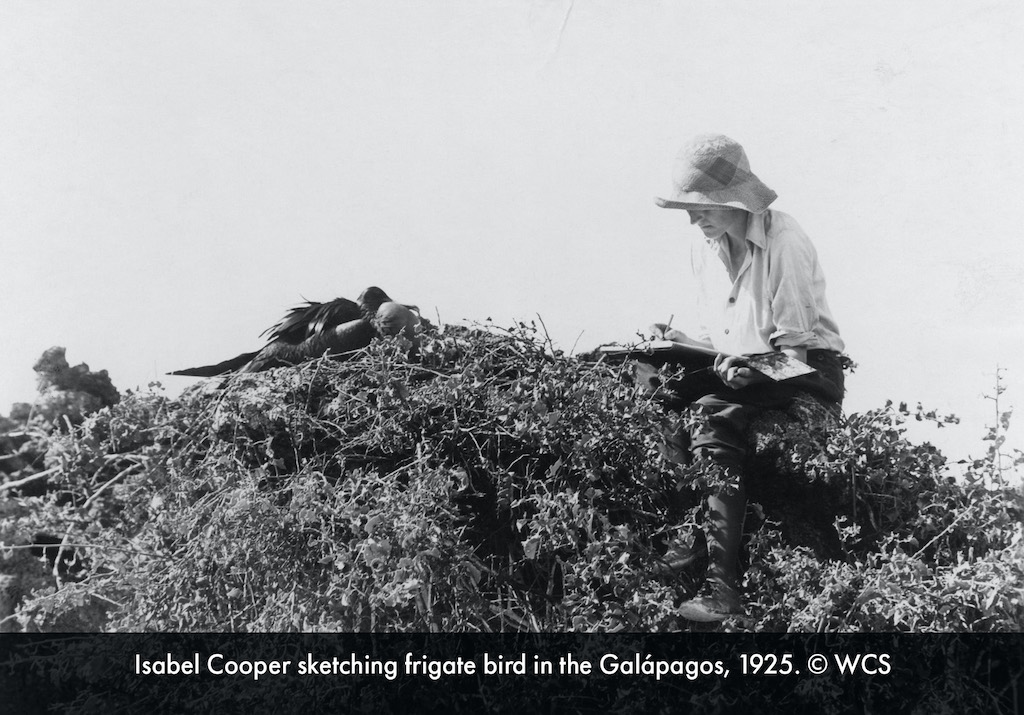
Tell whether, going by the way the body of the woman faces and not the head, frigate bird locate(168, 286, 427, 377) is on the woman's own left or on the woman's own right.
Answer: on the woman's own right

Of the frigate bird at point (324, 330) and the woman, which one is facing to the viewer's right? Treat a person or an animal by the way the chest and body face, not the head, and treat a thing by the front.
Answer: the frigate bird

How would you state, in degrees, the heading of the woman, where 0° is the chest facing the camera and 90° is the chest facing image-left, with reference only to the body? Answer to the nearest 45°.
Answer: approximately 45°

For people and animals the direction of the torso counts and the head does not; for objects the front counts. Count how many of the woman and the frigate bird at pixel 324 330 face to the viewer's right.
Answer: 1

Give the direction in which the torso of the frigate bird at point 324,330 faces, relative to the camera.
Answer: to the viewer's right

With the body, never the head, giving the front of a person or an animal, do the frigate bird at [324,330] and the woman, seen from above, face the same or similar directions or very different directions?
very different directions
